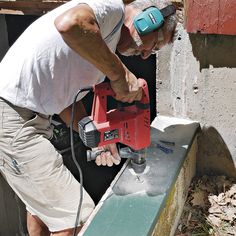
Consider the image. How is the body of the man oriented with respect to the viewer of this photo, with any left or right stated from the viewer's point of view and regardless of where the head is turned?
facing to the right of the viewer

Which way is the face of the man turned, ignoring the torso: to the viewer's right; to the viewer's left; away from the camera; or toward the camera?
to the viewer's right
